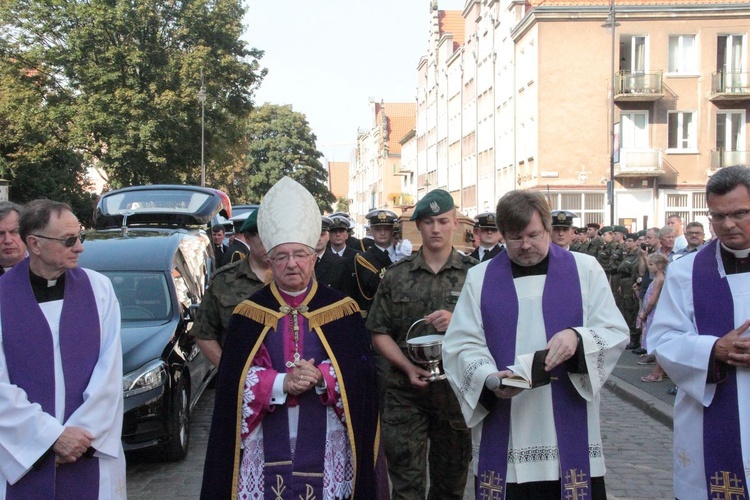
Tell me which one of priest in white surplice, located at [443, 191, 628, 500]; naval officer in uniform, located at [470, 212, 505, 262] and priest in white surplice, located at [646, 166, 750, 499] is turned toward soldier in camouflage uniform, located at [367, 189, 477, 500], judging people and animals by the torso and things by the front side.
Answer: the naval officer in uniform

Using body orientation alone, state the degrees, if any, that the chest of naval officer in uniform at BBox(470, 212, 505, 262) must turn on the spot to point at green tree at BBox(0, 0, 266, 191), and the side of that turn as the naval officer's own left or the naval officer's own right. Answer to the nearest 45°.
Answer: approximately 135° to the naval officer's own right

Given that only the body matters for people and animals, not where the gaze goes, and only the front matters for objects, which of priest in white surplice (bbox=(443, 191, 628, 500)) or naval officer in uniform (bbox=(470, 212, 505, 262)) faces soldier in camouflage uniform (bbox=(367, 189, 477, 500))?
the naval officer in uniform

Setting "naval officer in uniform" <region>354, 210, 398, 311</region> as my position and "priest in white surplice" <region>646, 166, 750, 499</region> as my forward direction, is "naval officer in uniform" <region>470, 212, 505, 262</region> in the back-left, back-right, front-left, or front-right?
back-left

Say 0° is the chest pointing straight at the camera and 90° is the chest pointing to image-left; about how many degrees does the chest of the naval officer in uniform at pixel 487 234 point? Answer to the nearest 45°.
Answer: approximately 0°

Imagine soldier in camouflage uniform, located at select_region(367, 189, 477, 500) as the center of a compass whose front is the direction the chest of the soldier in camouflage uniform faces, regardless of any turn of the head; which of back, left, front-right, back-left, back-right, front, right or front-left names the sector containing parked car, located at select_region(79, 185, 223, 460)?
back-right

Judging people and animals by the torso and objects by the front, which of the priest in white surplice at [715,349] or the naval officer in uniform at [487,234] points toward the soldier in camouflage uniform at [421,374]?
the naval officer in uniform
